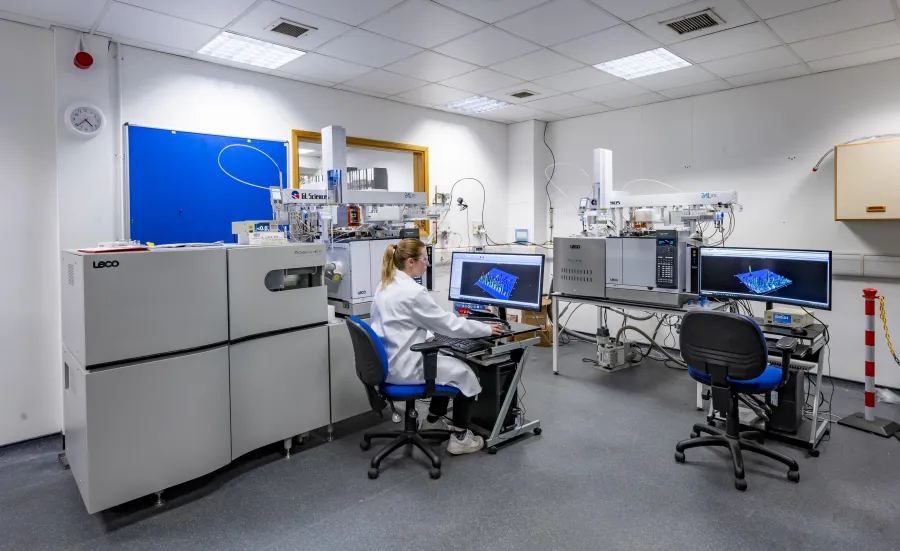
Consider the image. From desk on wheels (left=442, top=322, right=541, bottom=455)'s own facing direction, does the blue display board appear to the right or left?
on its right

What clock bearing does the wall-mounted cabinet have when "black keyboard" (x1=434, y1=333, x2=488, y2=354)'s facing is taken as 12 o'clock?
The wall-mounted cabinet is roughly at 7 o'clock from the black keyboard.

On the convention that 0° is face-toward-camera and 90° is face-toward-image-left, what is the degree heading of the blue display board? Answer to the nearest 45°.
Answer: approximately 315°

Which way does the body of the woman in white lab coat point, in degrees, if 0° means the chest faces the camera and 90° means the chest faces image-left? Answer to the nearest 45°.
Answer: approximately 270°

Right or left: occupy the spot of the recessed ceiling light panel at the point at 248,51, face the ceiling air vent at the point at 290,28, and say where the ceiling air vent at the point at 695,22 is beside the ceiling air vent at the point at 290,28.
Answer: left

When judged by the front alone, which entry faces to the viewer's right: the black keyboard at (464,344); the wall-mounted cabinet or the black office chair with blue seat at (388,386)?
the black office chair with blue seat

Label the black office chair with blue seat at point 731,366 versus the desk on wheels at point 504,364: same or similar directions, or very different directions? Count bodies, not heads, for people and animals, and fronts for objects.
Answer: very different directions

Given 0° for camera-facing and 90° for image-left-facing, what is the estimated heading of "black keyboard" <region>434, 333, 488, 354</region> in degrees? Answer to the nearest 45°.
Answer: approximately 45°

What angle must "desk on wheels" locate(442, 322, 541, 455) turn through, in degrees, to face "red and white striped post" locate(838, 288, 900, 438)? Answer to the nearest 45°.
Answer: approximately 135° to its left

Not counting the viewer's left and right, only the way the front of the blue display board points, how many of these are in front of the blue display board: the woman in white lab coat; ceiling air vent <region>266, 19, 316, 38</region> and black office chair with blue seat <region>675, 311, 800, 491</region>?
3

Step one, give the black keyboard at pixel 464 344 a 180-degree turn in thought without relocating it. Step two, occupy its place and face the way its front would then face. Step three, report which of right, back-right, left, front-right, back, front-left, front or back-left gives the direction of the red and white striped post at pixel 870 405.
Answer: front-right
